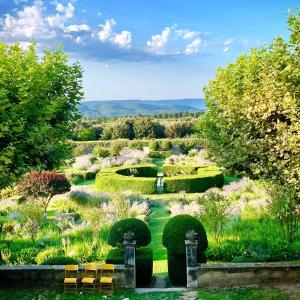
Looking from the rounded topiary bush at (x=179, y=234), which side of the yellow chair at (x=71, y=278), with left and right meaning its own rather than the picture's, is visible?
left

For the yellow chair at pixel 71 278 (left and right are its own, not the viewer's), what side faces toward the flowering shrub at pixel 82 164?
back

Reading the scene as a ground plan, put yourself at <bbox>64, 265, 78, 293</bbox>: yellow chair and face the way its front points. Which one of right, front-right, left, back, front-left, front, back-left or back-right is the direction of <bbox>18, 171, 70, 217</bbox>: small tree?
back

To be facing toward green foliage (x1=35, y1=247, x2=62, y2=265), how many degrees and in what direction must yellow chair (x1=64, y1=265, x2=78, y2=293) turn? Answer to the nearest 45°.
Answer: approximately 180°

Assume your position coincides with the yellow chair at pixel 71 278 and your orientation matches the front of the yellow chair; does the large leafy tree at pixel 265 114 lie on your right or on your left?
on your left

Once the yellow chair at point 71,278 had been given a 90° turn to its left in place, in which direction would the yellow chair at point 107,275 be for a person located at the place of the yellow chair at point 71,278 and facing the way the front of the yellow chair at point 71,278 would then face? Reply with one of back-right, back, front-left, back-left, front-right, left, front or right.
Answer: front

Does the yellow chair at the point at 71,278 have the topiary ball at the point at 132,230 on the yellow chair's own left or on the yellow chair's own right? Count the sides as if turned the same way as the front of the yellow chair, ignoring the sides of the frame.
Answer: on the yellow chair's own left

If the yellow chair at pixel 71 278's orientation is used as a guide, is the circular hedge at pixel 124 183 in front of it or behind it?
behind

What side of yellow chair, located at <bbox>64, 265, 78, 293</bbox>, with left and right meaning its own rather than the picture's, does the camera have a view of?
front

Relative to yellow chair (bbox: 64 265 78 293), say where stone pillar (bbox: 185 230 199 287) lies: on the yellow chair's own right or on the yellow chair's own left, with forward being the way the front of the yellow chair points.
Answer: on the yellow chair's own left

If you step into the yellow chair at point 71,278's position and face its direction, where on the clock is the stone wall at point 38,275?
The stone wall is roughly at 4 o'clock from the yellow chair.

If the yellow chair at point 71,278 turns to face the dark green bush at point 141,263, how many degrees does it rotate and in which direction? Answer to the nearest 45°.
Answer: approximately 90° to its left
